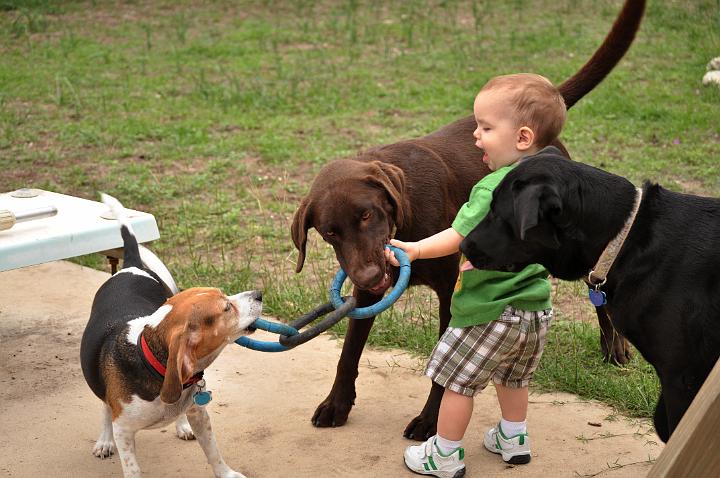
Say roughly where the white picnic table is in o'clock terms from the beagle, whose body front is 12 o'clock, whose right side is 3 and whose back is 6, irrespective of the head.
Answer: The white picnic table is roughly at 7 o'clock from the beagle.

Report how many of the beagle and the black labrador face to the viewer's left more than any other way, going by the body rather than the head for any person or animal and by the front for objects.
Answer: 1

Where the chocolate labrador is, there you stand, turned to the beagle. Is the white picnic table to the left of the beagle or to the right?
right

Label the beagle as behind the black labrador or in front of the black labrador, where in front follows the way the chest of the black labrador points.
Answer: in front

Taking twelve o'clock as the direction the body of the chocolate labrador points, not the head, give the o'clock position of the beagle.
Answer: The beagle is roughly at 12 o'clock from the chocolate labrador.

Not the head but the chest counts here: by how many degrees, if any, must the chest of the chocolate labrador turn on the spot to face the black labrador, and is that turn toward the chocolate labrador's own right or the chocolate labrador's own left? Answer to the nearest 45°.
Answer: approximately 90° to the chocolate labrador's own left

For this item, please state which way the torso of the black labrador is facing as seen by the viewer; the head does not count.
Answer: to the viewer's left

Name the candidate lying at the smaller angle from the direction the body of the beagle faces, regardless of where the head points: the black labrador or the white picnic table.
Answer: the black labrador
